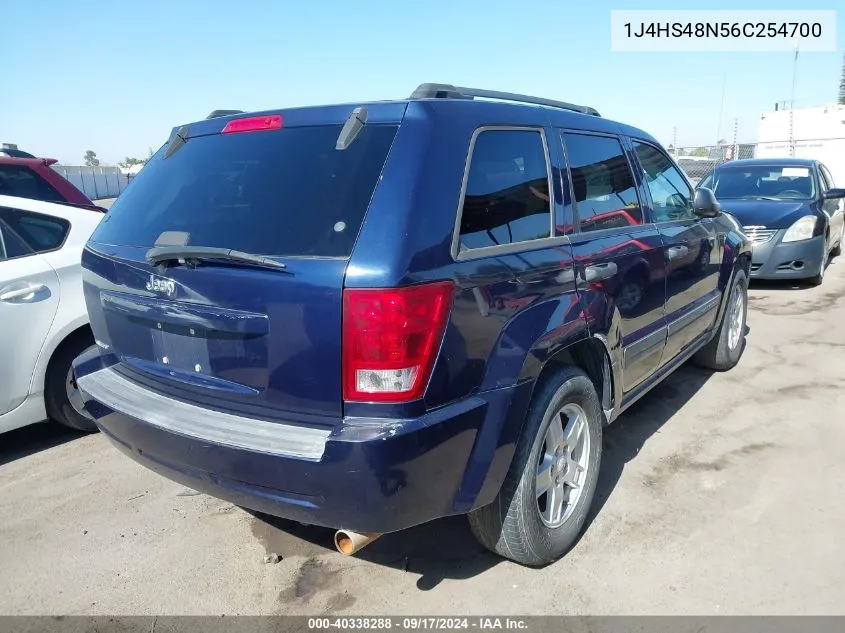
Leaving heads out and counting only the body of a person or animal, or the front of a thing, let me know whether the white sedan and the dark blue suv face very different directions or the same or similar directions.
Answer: very different directions

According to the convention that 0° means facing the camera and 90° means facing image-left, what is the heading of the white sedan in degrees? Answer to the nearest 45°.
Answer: approximately 45°

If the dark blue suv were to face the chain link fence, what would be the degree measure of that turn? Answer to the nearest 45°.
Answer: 0° — it already faces it

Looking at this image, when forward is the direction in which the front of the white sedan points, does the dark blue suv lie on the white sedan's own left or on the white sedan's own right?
on the white sedan's own left

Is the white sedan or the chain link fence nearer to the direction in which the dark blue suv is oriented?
the chain link fence

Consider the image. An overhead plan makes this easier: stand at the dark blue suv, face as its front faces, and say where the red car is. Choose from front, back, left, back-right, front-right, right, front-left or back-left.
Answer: left

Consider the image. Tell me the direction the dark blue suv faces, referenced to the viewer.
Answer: facing away from the viewer and to the right of the viewer

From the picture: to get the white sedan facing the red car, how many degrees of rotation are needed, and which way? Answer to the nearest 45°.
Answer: approximately 135° to its right
